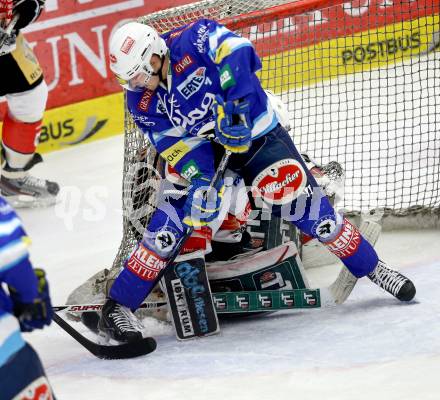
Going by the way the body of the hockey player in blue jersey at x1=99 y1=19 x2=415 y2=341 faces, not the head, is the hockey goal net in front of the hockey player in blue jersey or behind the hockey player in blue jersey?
behind

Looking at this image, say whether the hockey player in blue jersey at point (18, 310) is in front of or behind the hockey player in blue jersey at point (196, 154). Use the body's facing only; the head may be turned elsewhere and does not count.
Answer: in front

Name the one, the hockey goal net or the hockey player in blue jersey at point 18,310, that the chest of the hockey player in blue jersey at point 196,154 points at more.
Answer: the hockey player in blue jersey

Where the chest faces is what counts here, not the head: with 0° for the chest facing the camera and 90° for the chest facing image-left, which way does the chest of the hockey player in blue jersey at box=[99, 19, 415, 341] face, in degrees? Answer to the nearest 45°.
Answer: approximately 0°
